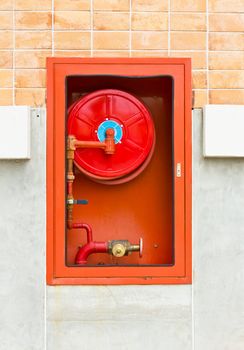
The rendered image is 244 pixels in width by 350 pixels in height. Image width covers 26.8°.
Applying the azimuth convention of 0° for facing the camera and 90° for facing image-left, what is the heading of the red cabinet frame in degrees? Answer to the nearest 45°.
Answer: approximately 0°
